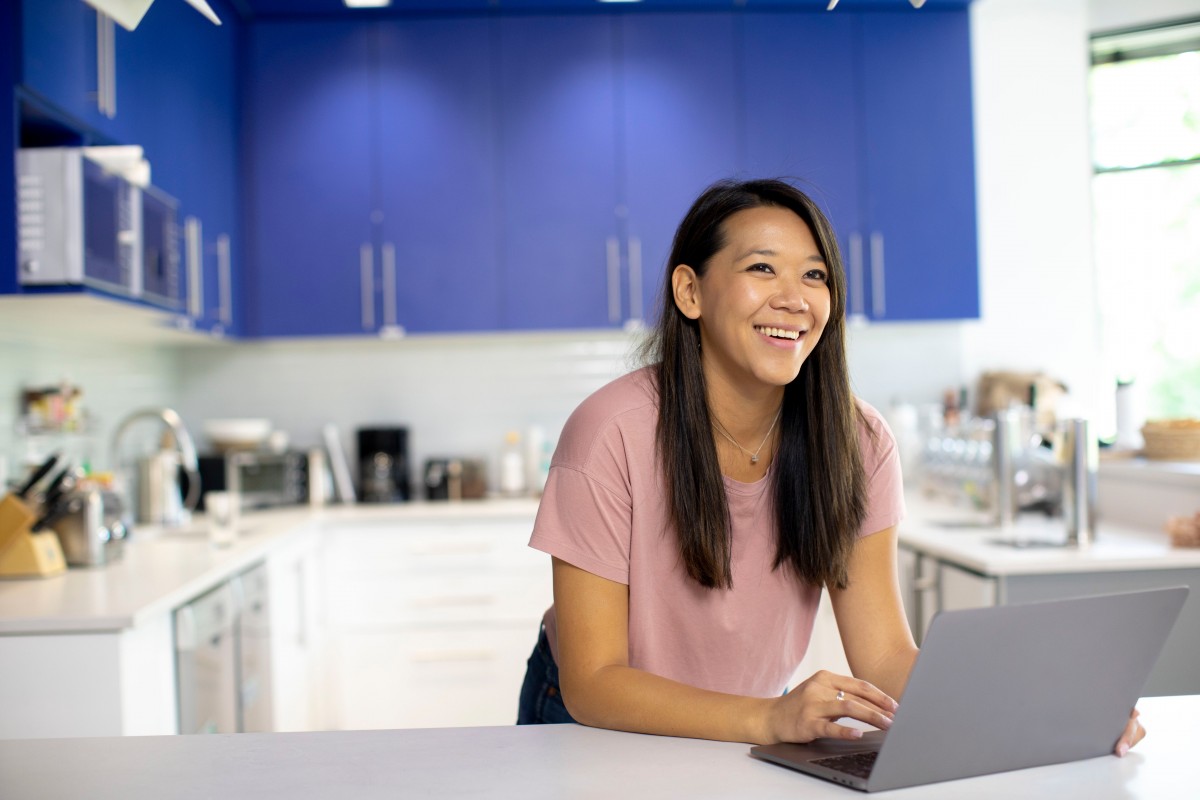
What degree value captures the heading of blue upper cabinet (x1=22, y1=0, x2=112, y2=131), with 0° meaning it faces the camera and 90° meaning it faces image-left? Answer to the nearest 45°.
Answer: approximately 315°

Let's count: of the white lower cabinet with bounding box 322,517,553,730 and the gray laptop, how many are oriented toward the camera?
1

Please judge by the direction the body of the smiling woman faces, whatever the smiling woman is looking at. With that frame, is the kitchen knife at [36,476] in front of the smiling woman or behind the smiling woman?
behind

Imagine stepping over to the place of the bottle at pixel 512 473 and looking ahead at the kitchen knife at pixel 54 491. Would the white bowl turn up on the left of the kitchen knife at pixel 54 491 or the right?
right

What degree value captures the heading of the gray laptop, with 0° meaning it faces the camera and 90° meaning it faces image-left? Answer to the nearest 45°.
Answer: approximately 135°

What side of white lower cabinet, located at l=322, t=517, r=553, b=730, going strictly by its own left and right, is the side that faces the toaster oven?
right

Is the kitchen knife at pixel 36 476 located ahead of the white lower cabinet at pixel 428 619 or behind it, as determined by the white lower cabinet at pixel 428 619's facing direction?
ahead

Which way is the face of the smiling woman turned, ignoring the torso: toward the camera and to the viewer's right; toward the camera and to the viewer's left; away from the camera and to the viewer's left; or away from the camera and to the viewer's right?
toward the camera and to the viewer's right

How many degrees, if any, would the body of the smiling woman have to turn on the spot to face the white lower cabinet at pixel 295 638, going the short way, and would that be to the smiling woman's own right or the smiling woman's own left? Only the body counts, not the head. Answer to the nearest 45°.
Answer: approximately 180°

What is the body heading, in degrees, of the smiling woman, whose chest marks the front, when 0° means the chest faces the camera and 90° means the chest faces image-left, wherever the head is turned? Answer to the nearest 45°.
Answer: approximately 315°
